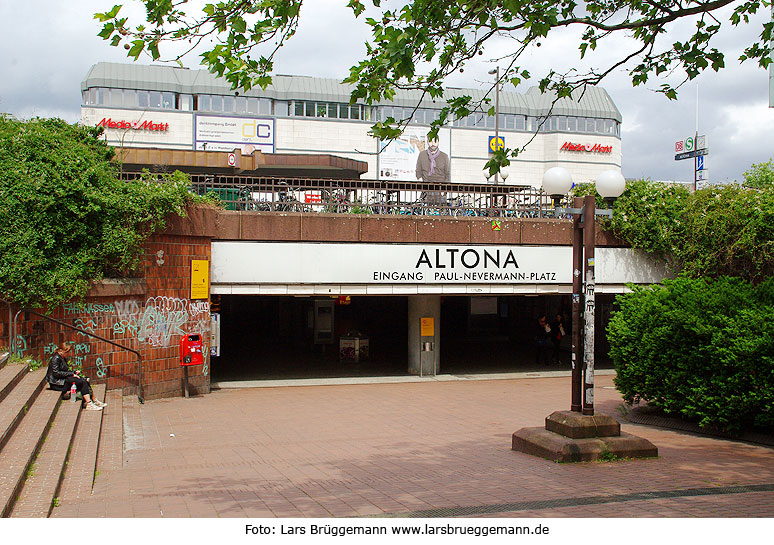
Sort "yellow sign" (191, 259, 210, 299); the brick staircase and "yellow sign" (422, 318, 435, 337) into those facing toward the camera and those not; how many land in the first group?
2

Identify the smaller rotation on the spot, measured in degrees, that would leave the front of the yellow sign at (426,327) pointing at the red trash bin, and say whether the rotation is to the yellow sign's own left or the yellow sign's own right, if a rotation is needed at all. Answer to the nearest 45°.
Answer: approximately 45° to the yellow sign's own right

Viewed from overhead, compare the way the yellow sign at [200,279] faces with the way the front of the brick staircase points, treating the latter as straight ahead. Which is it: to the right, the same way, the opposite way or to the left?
to the right

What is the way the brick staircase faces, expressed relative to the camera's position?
facing to the right of the viewer

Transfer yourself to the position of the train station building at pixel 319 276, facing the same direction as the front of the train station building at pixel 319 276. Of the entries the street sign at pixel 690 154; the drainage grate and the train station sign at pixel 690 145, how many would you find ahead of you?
1

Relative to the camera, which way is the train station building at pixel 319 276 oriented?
toward the camera

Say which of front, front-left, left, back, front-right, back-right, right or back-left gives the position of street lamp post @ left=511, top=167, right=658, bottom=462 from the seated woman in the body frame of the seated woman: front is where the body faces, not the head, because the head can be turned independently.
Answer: front-right

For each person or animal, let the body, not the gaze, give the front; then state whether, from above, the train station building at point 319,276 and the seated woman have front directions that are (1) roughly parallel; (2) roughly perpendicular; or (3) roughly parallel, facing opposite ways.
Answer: roughly perpendicular

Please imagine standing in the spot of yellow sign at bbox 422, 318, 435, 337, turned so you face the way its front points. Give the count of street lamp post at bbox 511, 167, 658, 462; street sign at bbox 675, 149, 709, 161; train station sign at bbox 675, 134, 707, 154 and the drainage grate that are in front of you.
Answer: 2

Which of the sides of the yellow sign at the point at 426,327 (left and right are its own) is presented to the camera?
front

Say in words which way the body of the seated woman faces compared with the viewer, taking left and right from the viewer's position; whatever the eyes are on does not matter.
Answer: facing to the right of the viewer
